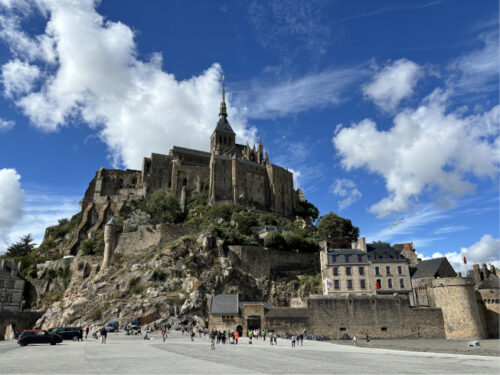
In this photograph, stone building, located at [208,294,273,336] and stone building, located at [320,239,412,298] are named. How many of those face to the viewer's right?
0

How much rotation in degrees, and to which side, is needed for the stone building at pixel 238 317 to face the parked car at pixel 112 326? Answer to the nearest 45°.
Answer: approximately 90° to its right

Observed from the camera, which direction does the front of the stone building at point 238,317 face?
facing the viewer

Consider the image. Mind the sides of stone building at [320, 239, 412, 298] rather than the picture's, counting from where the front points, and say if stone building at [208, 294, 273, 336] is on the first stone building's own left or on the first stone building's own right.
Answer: on the first stone building's own right

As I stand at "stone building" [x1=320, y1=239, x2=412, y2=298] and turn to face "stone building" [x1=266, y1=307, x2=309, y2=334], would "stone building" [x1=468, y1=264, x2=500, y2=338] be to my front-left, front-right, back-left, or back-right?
back-left

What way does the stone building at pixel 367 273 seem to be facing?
toward the camera

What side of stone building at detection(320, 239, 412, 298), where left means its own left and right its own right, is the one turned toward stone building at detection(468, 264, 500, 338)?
left

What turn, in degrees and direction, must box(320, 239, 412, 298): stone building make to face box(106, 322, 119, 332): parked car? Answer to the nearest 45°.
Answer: approximately 45° to its right

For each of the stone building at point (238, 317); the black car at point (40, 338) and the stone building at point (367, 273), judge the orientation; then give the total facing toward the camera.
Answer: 2

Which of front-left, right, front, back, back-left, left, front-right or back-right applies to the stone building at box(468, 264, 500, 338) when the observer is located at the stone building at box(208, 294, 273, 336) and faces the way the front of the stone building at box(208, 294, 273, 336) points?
left
